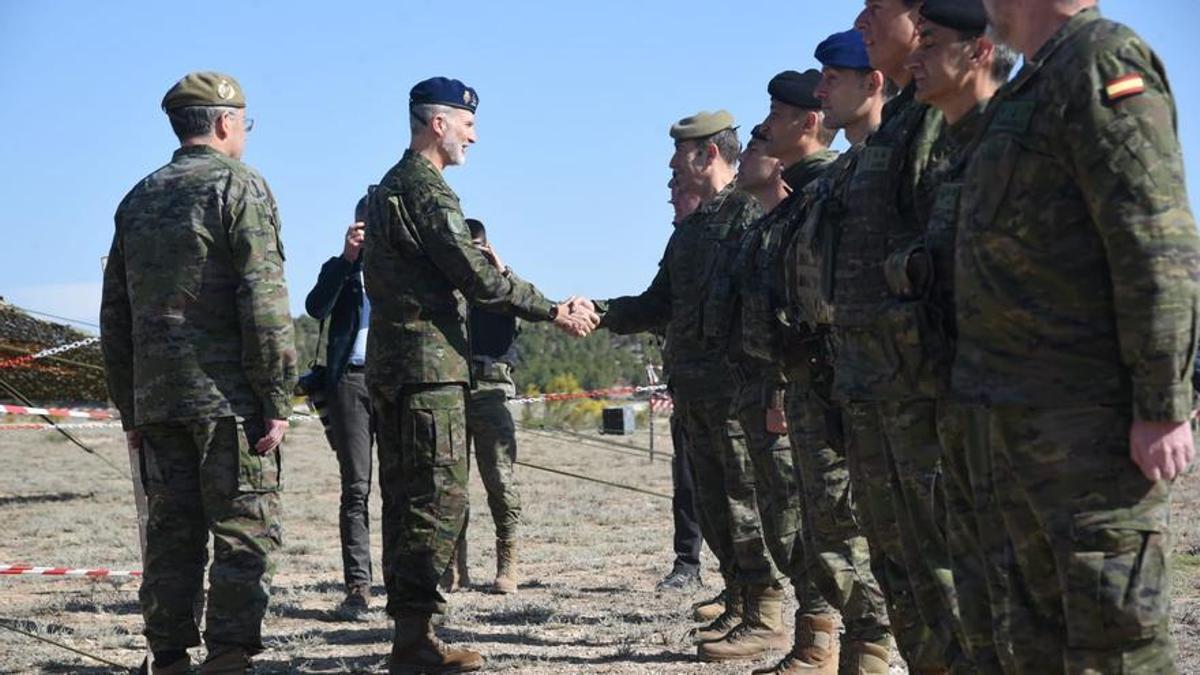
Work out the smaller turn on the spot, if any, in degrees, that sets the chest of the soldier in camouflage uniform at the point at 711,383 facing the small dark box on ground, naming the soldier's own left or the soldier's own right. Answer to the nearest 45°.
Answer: approximately 90° to the soldier's own right

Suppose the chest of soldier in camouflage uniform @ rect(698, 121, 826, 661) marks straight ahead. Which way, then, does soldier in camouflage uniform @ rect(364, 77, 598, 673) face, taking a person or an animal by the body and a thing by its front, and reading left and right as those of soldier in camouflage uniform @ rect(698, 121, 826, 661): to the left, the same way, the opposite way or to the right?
the opposite way

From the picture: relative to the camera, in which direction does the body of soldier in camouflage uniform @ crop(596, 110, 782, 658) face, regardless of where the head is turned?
to the viewer's left

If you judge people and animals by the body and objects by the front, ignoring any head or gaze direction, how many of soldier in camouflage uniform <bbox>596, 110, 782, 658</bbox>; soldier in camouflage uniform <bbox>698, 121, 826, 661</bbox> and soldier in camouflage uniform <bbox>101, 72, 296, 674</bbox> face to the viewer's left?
2

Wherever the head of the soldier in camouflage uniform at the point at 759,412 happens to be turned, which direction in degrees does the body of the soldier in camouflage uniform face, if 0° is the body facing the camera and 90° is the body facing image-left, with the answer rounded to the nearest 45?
approximately 90°

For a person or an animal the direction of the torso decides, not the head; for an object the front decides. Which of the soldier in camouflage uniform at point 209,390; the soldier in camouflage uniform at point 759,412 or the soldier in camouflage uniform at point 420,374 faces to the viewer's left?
the soldier in camouflage uniform at point 759,412

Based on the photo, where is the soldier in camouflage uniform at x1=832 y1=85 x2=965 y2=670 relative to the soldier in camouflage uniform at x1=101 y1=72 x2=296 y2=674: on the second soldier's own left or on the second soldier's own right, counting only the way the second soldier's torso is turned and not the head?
on the second soldier's own right

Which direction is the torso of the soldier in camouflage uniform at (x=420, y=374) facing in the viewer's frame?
to the viewer's right

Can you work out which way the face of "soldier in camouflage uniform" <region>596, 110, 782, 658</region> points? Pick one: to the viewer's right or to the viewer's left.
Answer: to the viewer's left

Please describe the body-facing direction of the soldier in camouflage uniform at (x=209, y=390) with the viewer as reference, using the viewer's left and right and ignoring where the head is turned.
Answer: facing away from the viewer and to the right of the viewer

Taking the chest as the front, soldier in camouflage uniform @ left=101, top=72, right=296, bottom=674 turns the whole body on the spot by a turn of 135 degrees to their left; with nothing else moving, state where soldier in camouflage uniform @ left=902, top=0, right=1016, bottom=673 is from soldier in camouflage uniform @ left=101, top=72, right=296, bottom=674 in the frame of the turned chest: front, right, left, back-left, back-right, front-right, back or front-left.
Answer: back-left
